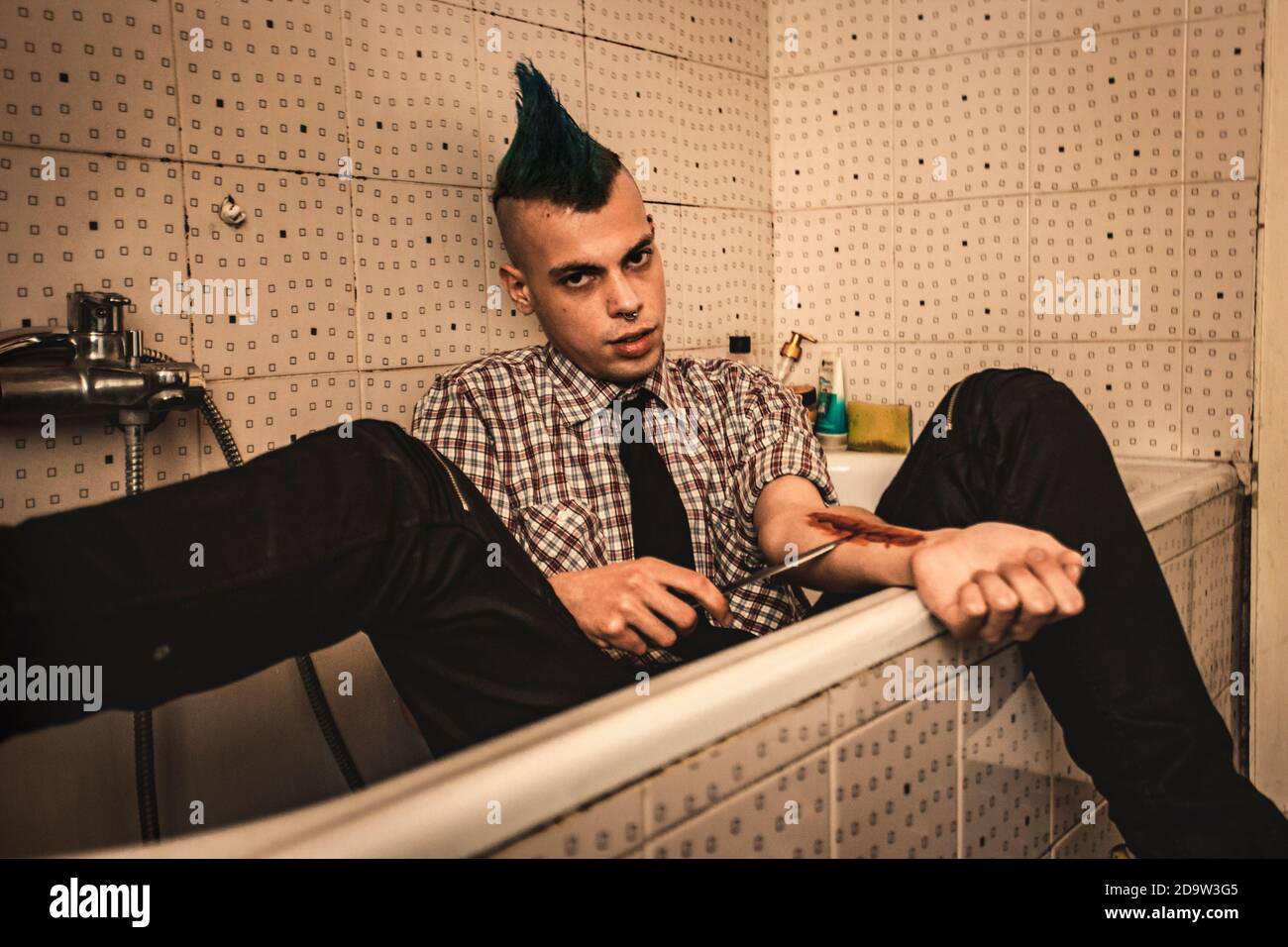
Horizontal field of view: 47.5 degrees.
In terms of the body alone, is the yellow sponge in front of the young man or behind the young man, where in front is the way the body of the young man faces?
behind

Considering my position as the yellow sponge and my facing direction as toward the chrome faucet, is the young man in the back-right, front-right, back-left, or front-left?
front-left

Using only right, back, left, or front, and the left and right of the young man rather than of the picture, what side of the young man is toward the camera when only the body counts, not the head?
front
